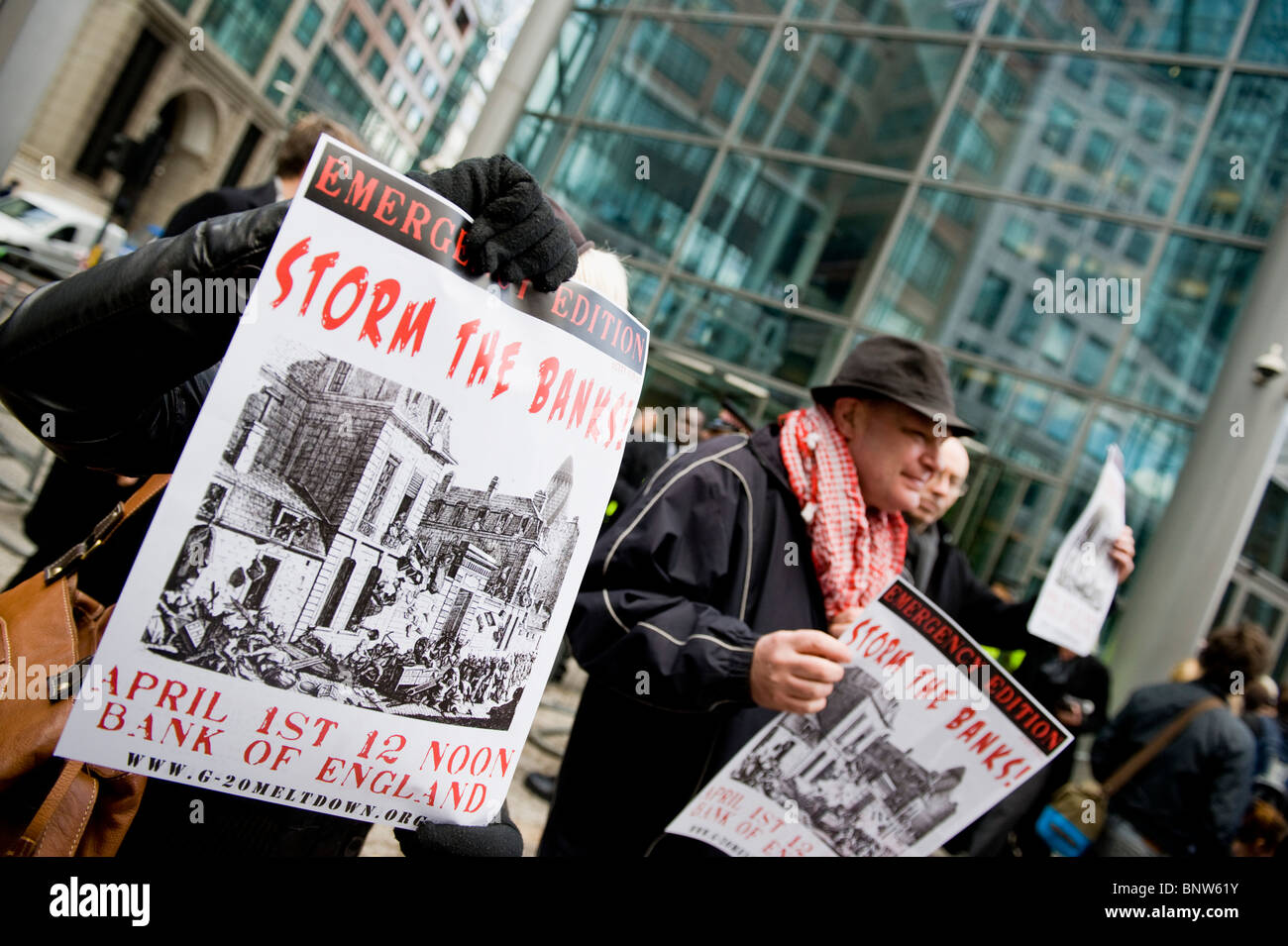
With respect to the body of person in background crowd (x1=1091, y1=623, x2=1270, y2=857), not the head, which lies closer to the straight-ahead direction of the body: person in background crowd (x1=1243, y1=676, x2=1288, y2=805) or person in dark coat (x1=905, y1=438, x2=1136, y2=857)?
the person in background crowd

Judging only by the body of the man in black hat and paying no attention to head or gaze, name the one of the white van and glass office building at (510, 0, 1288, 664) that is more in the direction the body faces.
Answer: the glass office building

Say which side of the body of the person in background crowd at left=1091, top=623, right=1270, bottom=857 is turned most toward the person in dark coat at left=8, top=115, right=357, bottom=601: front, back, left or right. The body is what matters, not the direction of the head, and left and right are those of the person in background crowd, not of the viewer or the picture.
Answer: back

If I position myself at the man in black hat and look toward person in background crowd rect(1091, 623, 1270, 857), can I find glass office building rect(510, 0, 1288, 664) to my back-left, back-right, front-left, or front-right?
front-left

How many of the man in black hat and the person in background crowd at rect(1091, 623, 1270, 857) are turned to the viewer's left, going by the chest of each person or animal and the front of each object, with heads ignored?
0

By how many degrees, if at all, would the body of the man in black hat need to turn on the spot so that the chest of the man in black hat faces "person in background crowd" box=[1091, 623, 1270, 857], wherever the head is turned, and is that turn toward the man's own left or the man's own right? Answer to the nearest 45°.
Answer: approximately 45° to the man's own left

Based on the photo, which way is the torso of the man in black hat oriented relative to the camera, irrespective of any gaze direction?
to the viewer's right

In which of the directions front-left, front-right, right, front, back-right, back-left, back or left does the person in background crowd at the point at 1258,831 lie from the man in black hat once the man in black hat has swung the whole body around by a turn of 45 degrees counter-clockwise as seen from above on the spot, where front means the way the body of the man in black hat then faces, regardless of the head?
front

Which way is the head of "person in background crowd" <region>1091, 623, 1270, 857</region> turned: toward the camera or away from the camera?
away from the camera

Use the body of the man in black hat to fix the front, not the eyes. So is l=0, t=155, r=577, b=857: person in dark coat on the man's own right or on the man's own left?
on the man's own right

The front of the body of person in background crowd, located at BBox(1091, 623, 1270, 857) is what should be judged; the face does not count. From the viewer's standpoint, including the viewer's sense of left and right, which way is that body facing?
facing away from the viewer and to the right of the viewer

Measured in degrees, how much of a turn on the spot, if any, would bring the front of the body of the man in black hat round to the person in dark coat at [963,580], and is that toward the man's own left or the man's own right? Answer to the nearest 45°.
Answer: approximately 45° to the man's own left
